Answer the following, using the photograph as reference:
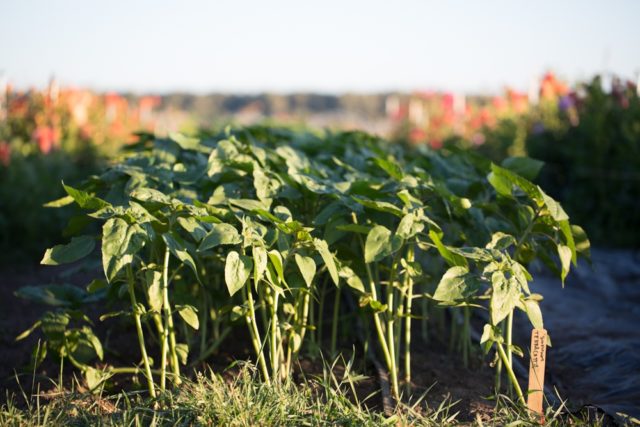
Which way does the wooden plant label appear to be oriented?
toward the camera
